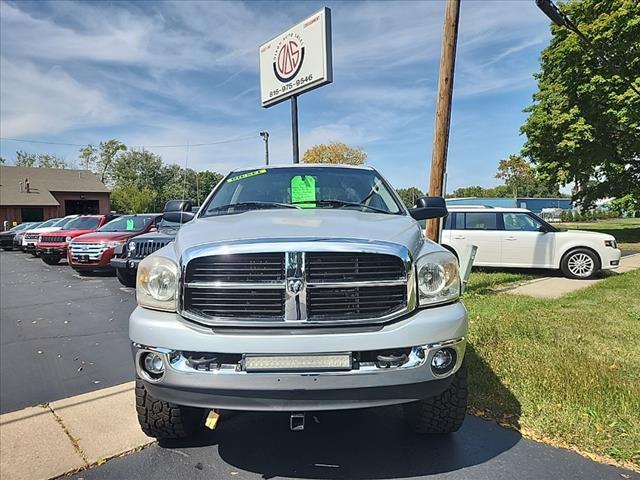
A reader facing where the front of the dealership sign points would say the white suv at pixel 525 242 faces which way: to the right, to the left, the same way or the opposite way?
to the left

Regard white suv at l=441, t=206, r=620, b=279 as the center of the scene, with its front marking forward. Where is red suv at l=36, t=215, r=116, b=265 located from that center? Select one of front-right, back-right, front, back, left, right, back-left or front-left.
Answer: back

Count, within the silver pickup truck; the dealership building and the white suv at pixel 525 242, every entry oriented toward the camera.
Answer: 2

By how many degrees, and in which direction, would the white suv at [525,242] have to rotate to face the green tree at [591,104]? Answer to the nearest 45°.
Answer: approximately 90° to its left

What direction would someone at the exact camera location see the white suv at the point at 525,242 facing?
facing to the right of the viewer

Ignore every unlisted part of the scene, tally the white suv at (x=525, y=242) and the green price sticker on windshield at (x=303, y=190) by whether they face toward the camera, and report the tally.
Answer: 1

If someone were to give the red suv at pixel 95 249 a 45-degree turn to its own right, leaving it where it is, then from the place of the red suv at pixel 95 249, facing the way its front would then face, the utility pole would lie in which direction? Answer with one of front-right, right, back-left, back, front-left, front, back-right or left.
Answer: back-left

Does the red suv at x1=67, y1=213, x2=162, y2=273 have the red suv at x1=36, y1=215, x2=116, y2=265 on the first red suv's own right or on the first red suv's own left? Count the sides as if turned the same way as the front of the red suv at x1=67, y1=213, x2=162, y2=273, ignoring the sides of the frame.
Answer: on the first red suv's own right
